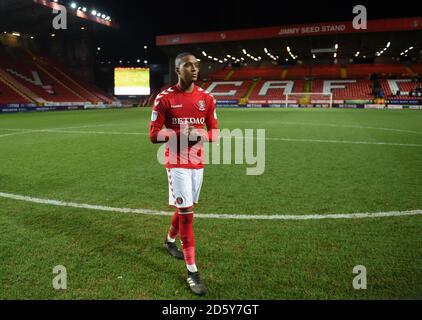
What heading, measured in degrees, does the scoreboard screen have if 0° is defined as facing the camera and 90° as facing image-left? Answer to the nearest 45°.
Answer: approximately 0°
